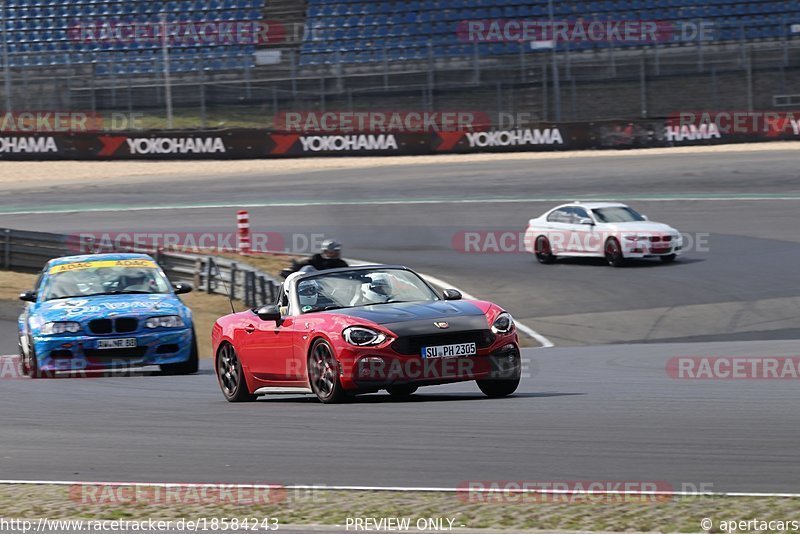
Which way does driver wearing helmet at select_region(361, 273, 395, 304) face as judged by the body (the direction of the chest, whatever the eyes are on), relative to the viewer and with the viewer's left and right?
facing the viewer and to the right of the viewer

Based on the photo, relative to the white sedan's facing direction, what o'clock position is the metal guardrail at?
The metal guardrail is roughly at 4 o'clock from the white sedan.

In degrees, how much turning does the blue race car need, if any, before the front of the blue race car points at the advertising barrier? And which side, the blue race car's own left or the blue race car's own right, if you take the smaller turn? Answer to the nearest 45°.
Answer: approximately 180°

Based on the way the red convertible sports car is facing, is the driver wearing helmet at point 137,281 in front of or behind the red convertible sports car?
behind

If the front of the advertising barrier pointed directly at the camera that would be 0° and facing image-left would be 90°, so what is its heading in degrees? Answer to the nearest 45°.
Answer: approximately 0°

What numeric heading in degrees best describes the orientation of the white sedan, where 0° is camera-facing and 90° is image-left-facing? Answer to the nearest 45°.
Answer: approximately 315°

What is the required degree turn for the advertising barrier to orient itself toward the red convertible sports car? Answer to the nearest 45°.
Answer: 0° — it already faces it

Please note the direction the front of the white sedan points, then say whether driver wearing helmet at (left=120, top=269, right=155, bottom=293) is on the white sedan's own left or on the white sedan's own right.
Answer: on the white sedan's own right

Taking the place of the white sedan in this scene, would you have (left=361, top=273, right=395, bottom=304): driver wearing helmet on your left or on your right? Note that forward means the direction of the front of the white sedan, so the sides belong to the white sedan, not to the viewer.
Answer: on your right

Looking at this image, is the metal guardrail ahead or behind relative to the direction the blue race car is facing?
behind

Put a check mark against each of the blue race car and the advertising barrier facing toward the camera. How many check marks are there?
2

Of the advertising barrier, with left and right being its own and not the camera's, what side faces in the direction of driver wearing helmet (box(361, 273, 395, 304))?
front
